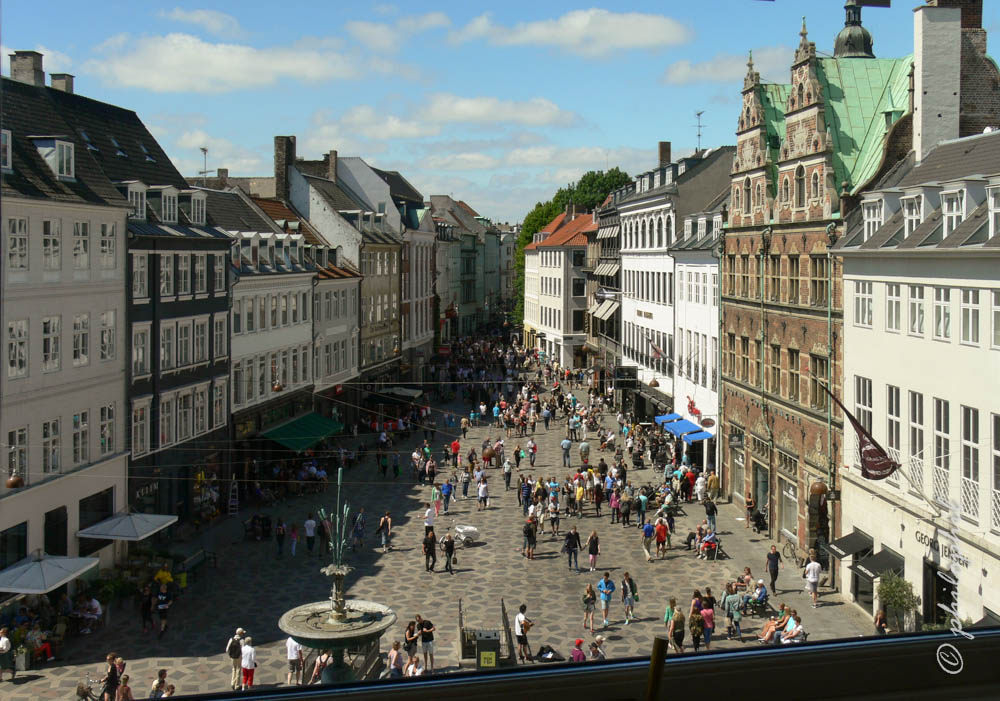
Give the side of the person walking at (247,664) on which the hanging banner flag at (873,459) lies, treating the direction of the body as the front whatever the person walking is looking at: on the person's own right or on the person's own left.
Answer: on the person's own right

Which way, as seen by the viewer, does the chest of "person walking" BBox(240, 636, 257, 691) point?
away from the camera
